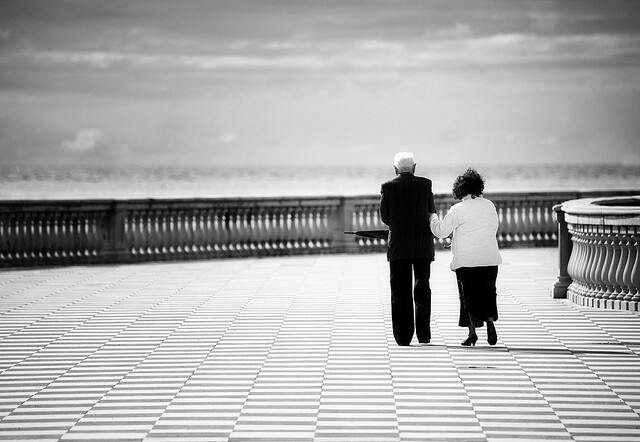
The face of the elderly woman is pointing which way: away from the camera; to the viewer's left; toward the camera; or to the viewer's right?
away from the camera

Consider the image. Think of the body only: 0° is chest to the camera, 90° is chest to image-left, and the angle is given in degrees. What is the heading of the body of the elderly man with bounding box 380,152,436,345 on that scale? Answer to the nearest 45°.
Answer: approximately 180°

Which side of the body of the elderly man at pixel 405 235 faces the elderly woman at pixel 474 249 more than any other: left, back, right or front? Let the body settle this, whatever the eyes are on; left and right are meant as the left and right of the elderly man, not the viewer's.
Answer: right

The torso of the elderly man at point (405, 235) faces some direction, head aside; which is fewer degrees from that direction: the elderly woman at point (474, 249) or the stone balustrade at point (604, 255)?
the stone balustrade

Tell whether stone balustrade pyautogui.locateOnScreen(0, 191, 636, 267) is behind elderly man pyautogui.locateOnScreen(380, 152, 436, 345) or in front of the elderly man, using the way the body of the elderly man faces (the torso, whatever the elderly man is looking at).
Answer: in front

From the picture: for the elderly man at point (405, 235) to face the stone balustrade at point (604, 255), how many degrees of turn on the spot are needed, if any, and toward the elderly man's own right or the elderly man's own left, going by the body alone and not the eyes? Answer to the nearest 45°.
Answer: approximately 45° to the elderly man's own right

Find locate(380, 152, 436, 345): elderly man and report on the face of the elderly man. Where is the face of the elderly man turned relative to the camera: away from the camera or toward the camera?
away from the camera
